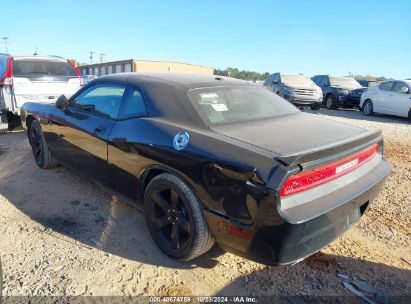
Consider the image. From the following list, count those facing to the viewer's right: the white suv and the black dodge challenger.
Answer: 0

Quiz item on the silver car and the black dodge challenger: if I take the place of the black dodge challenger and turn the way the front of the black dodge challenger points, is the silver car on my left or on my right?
on my right

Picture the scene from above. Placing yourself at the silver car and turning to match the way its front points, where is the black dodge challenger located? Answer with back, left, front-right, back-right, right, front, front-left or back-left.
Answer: front-right

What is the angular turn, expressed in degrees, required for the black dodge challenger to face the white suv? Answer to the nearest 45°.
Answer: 0° — it already faces it

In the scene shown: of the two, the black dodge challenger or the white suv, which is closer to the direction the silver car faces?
the black dodge challenger

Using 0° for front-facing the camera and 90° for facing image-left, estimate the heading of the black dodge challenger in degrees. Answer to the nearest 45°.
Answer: approximately 135°

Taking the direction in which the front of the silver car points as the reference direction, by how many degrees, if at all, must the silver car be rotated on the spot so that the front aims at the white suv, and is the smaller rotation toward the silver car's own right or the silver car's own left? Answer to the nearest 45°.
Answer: approximately 90° to the silver car's own right
